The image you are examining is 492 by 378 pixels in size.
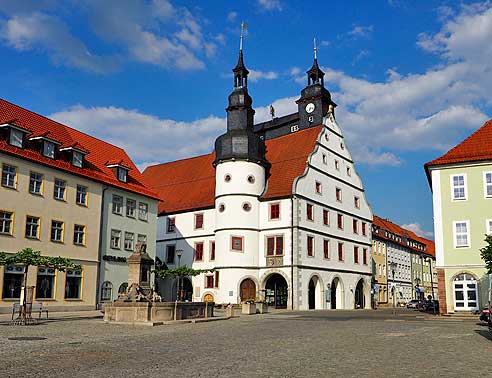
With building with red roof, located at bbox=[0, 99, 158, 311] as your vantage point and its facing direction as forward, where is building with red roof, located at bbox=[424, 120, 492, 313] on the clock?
building with red roof, located at bbox=[424, 120, 492, 313] is roughly at 11 o'clock from building with red roof, located at bbox=[0, 99, 158, 311].

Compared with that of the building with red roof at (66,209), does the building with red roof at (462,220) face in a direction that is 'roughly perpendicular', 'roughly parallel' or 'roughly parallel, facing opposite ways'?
roughly perpendicular

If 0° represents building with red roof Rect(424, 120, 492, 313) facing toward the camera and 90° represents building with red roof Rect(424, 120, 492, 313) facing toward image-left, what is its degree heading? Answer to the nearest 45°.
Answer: approximately 0°

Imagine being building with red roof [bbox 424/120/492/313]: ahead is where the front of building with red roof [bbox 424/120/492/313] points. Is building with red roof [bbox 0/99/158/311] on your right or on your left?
on your right

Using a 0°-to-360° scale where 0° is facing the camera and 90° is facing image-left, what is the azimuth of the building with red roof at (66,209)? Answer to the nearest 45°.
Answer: approximately 315°
